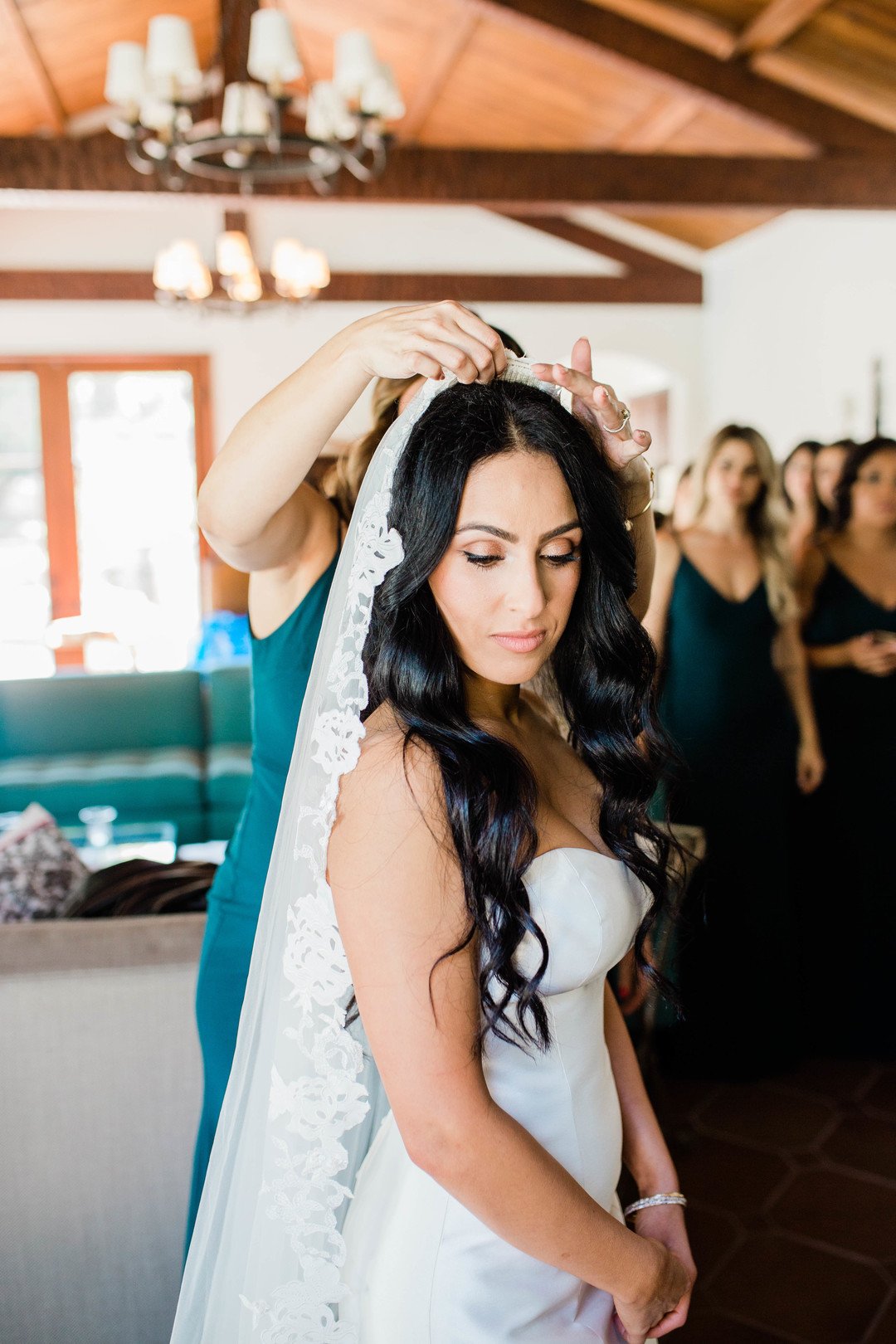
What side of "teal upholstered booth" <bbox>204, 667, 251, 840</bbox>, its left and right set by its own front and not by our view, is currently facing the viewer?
front

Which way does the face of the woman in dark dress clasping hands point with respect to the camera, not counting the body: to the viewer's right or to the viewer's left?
to the viewer's left

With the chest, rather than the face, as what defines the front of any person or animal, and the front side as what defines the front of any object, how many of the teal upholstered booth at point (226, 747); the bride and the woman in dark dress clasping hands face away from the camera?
0

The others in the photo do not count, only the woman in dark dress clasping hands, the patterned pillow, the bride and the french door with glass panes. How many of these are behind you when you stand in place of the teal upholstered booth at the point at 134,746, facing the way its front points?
1

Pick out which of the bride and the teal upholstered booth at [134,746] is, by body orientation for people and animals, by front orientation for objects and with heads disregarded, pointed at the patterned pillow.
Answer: the teal upholstered booth

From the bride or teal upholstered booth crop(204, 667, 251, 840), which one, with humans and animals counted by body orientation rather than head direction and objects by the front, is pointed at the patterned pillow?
the teal upholstered booth

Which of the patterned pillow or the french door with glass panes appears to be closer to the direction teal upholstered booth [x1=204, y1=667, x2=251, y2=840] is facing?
the patterned pillow

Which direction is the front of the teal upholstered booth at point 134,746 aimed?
toward the camera

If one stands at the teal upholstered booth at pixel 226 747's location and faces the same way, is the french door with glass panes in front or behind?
behind
